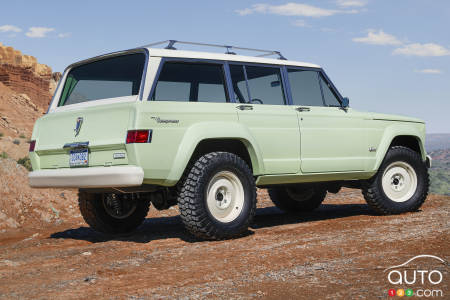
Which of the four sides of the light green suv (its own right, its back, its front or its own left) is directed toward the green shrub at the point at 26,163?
left

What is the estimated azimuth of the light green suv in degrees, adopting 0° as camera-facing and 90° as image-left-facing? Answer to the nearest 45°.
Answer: approximately 225°
